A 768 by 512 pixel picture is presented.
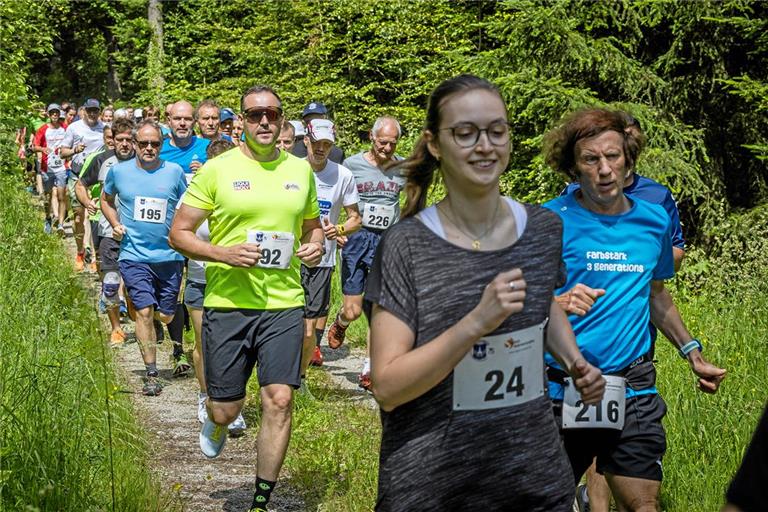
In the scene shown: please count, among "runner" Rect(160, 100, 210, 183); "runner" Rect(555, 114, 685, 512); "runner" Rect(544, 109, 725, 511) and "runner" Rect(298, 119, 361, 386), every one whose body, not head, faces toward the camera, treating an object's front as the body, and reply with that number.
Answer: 4

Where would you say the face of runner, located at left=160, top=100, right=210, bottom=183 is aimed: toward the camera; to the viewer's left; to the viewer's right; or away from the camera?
toward the camera

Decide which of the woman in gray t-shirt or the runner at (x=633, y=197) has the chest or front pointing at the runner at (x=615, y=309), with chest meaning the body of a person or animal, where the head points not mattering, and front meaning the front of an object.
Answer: the runner at (x=633, y=197)

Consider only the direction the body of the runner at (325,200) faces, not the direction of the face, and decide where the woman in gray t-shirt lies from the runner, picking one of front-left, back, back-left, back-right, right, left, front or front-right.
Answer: front

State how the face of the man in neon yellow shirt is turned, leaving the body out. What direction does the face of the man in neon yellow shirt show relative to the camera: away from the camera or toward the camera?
toward the camera

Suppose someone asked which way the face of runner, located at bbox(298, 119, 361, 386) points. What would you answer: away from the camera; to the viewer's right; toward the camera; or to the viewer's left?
toward the camera

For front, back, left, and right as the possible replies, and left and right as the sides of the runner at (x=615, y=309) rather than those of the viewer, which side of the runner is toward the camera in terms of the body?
front

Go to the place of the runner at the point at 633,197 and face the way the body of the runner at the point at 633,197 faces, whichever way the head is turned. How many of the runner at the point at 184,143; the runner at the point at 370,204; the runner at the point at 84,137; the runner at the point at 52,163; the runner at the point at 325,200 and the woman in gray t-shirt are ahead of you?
1

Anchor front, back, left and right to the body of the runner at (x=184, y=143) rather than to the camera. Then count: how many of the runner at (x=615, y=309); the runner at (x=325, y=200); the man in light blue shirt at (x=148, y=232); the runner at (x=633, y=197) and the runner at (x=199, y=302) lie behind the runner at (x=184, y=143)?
0

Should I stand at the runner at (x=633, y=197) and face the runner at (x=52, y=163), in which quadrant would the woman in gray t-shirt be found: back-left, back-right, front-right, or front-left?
back-left

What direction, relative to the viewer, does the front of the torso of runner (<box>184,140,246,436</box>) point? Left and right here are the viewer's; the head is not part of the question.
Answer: facing the viewer

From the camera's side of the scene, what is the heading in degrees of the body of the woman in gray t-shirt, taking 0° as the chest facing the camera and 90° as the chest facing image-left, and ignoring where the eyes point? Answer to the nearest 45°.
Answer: approximately 315°

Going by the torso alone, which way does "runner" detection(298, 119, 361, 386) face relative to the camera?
toward the camera

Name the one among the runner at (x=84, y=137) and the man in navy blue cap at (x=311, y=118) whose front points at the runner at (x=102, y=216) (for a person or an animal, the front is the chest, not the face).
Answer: the runner at (x=84, y=137)

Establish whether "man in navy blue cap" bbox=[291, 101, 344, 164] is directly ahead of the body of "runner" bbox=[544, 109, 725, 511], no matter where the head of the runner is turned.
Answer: no

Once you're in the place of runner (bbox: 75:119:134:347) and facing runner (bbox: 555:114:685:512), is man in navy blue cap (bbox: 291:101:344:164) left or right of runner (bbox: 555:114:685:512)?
left

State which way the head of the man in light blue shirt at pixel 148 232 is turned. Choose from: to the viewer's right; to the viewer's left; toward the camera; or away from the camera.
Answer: toward the camera

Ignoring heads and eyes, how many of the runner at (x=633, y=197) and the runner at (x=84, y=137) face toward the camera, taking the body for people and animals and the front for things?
2
